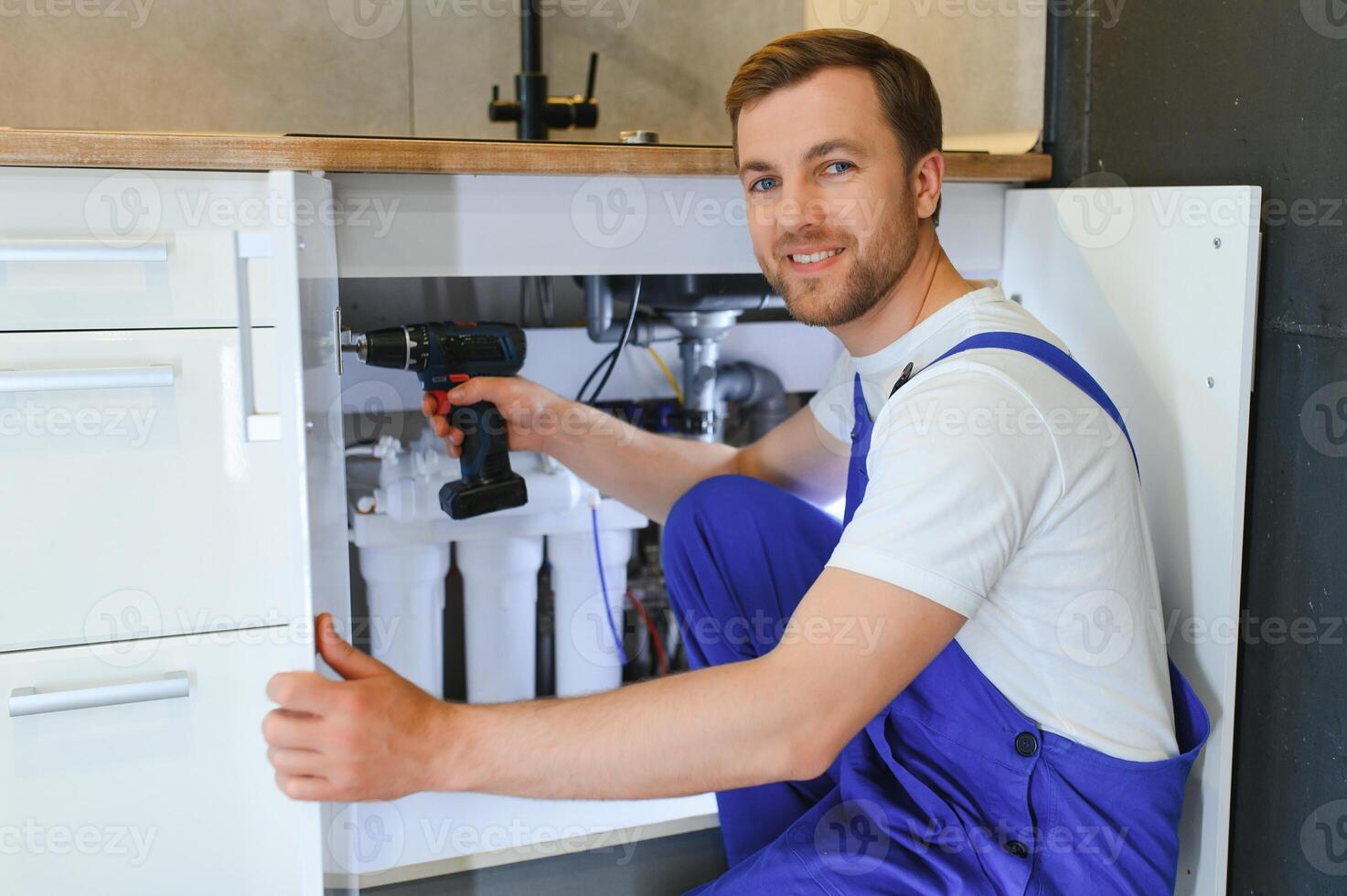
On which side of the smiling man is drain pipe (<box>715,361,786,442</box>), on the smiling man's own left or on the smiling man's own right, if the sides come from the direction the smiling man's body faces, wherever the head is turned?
on the smiling man's own right

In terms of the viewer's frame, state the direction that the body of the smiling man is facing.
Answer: to the viewer's left

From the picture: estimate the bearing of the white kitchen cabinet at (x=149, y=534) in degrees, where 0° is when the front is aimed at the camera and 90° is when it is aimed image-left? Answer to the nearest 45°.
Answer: approximately 0°

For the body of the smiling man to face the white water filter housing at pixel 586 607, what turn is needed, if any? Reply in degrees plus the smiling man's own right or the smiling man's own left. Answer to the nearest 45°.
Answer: approximately 45° to the smiling man's own right

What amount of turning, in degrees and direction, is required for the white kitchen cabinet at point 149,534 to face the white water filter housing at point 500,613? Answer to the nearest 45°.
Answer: approximately 135° to its left

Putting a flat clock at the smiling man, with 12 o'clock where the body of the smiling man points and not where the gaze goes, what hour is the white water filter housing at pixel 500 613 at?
The white water filter housing is roughly at 2 o'clock from the smiling man.
